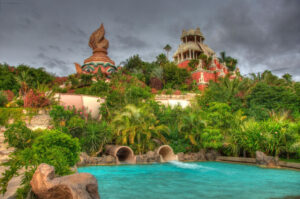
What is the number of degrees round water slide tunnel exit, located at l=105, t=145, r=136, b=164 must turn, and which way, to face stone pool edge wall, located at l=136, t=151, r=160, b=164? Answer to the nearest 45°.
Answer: approximately 45° to its left

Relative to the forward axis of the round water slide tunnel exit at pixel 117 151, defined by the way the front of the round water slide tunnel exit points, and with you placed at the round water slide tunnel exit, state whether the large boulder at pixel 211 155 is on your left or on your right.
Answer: on your left

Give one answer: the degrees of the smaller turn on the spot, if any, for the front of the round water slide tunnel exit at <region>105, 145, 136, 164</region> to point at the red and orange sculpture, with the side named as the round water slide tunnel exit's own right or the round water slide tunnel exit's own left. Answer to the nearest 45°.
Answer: approximately 135° to the round water slide tunnel exit's own left

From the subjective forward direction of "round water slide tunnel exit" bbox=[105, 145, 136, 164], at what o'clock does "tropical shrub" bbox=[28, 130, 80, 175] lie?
The tropical shrub is roughly at 2 o'clock from the round water slide tunnel exit.

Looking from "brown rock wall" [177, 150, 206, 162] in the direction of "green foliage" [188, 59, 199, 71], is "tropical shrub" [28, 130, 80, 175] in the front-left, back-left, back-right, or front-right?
back-left

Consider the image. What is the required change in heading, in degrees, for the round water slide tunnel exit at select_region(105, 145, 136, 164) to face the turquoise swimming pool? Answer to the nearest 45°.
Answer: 0° — it already faces it

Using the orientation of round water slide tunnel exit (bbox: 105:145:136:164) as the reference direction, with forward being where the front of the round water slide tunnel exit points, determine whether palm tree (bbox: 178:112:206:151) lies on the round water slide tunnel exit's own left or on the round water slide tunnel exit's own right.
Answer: on the round water slide tunnel exit's own left

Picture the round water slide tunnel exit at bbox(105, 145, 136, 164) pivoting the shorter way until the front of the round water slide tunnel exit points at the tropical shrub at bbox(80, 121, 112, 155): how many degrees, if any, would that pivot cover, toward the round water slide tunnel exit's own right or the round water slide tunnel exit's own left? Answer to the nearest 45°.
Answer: approximately 135° to the round water slide tunnel exit's own right

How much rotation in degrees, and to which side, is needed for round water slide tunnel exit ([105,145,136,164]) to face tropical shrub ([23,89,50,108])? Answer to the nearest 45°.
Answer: approximately 135° to its right

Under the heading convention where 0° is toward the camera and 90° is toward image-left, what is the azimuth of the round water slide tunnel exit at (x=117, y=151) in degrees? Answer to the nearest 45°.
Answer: approximately 315°

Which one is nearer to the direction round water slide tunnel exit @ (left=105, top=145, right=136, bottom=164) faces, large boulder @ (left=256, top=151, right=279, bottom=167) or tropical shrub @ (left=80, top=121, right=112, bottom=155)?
the large boulder
